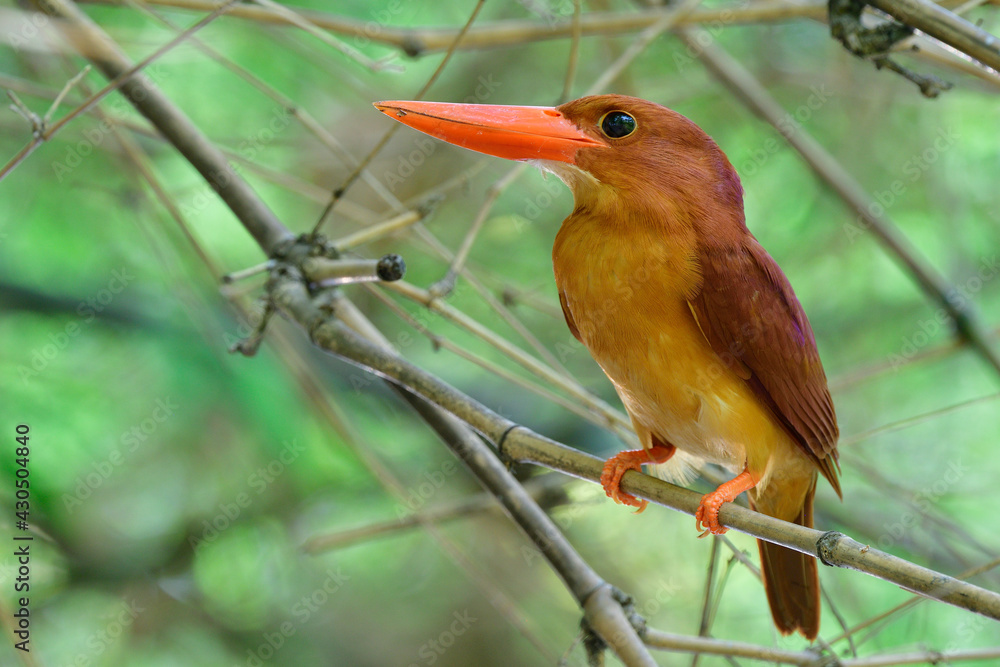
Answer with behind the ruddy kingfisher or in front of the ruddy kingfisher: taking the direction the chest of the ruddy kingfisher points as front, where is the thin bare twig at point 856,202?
behind

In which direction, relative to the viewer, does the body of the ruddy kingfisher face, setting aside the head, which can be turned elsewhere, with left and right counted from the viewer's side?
facing the viewer and to the left of the viewer

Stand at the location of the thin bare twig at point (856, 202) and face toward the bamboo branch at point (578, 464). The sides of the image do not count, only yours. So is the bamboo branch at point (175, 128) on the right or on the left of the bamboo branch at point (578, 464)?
right

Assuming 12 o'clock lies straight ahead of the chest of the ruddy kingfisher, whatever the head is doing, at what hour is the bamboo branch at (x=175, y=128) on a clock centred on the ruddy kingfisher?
The bamboo branch is roughly at 2 o'clock from the ruddy kingfisher.
